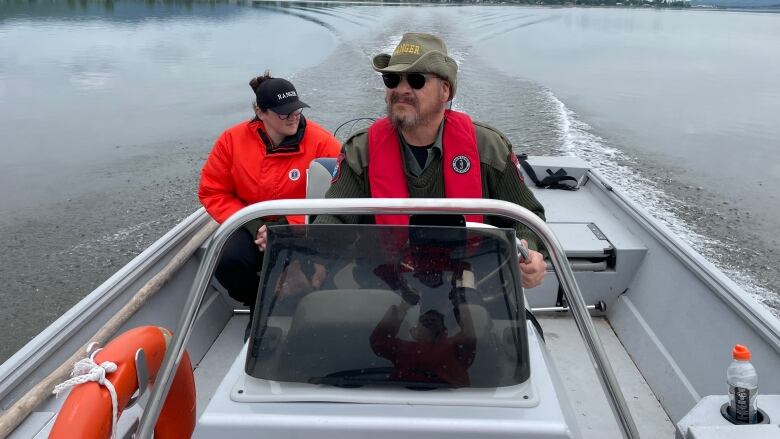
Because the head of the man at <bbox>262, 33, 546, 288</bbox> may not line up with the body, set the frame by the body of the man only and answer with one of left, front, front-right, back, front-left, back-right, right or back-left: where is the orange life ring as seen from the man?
front-right

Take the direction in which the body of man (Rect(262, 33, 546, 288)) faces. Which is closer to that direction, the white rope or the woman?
the white rope

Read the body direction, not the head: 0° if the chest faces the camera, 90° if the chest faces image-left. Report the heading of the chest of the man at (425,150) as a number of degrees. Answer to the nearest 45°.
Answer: approximately 0°

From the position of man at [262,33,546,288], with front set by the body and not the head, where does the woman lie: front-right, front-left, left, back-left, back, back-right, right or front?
back-right

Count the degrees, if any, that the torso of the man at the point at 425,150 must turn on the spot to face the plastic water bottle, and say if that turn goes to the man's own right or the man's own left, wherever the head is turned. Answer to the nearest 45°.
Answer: approximately 45° to the man's own left

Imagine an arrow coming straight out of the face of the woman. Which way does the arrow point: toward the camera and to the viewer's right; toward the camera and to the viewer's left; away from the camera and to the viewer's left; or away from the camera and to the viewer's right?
toward the camera and to the viewer's right

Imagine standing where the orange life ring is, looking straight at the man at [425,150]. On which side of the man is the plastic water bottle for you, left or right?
right
